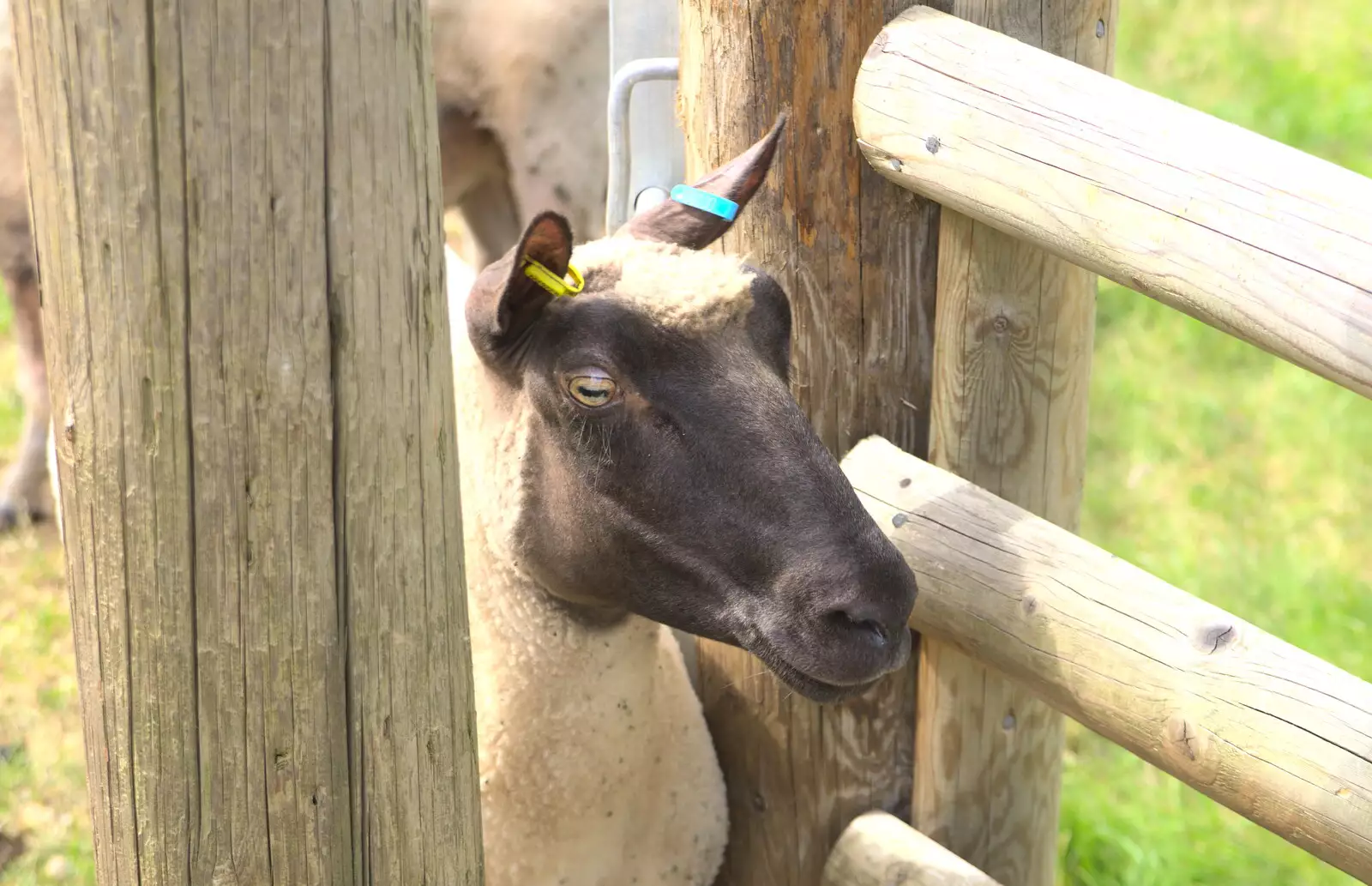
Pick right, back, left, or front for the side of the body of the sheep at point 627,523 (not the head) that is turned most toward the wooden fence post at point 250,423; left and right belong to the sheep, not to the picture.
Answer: right

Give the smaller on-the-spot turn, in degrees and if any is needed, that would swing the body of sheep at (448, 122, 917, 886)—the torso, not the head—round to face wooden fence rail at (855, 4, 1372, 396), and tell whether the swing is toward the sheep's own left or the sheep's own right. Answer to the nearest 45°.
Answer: approximately 45° to the sheep's own left

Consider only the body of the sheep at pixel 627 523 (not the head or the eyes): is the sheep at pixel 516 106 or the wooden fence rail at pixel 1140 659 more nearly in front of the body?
the wooden fence rail

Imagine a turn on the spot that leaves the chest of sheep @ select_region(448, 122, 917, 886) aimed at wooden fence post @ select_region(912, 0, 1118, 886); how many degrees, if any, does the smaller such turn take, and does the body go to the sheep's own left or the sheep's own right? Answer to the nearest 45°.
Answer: approximately 90° to the sheep's own left

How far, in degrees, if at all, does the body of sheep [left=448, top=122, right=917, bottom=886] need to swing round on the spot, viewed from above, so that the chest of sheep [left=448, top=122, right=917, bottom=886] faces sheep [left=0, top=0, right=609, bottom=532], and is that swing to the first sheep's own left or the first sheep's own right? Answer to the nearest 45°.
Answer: approximately 135° to the first sheep's own left

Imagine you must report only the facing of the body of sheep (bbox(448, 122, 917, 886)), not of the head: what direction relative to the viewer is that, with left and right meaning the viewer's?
facing the viewer and to the right of the viewer
